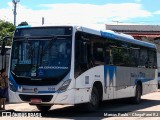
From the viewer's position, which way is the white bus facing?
facing the viewer and to the left of the viewer
